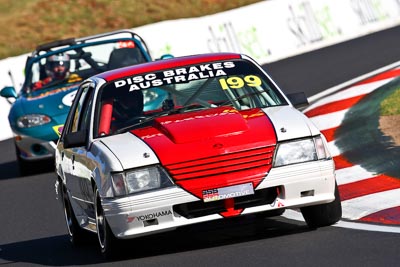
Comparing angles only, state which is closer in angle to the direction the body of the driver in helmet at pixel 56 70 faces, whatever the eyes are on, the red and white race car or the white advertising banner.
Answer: the red and white race car

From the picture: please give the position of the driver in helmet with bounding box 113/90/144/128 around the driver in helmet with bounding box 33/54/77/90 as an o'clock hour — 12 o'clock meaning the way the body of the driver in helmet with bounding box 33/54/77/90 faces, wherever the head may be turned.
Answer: the driver in helmet with bounding box 113/90/144/128 is roughly at 12 o'clock from the driver in helmet with bounding box 33/54/77/90.

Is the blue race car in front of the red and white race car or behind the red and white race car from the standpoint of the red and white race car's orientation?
behind

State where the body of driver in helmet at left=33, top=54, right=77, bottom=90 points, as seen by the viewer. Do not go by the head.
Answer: toward the camera

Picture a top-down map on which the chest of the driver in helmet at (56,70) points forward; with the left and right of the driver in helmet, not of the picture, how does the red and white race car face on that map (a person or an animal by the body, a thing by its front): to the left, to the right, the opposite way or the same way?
the same way

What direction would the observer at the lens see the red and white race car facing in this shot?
facing the viewer

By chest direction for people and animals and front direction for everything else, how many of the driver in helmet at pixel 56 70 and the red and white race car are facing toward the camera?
2

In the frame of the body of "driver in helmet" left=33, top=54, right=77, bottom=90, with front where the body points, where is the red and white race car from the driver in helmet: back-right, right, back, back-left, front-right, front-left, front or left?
front

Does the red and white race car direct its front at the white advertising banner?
no

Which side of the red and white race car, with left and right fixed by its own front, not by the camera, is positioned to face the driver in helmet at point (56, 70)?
back
